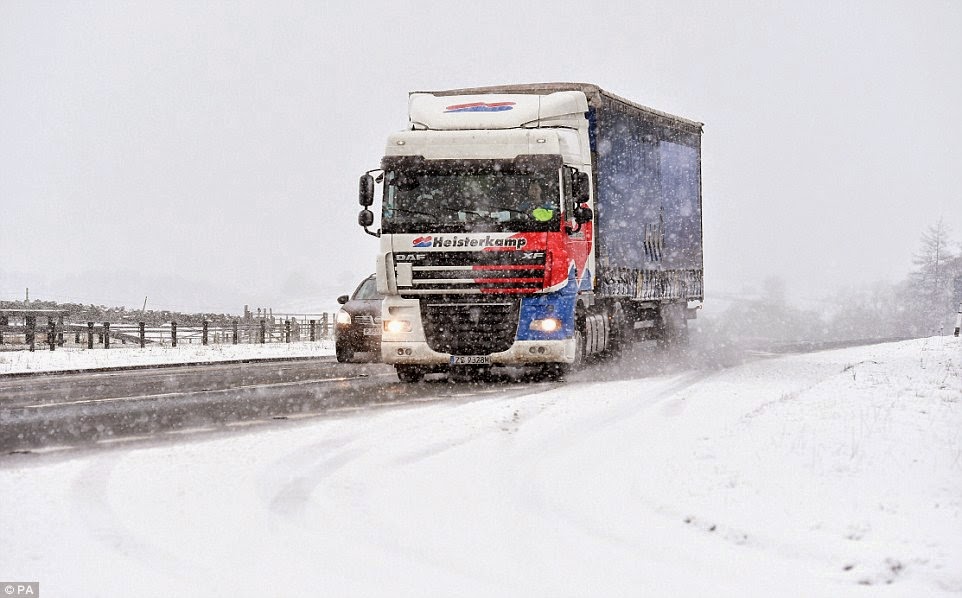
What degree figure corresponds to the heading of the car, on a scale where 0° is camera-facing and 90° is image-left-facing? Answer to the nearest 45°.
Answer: approximately 0°

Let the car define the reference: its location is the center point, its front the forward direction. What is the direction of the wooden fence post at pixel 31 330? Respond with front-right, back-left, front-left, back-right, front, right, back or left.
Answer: back-right

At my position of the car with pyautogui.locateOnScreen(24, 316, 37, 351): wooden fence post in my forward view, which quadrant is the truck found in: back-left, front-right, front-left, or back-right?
back-left

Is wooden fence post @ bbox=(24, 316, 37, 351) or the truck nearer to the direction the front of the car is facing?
the truck

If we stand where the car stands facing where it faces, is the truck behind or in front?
in front
